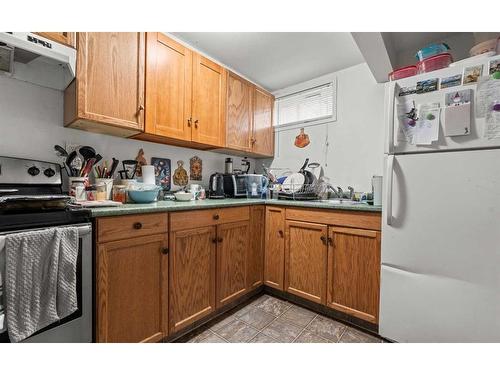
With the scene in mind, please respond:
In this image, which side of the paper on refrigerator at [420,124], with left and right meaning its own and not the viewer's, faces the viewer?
front

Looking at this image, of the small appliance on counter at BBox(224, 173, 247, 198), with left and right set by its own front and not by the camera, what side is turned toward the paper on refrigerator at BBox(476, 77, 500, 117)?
front

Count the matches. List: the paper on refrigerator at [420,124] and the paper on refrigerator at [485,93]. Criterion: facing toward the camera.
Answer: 2

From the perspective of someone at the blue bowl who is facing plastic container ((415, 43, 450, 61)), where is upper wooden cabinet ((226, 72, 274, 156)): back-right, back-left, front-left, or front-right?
front-left

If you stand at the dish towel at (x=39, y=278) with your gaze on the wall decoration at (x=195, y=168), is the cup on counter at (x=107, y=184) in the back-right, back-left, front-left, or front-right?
front-left

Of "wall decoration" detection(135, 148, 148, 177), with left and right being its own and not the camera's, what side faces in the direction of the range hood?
right

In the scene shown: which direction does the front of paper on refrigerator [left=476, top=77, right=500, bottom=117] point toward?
toward the camera

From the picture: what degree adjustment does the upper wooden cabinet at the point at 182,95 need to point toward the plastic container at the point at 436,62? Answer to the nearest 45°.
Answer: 0° — it already faces it

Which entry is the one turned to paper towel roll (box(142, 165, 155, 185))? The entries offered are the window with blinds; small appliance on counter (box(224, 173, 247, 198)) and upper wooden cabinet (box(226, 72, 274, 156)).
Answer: the window with blinds

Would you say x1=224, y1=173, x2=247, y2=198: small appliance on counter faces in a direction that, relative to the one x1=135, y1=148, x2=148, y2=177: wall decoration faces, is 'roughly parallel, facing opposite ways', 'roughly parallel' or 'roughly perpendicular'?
roughly parallel

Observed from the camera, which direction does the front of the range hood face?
facing the viewer and to the right of the viewer

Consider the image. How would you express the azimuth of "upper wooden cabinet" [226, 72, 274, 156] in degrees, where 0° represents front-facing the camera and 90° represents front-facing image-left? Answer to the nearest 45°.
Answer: approximately 315°

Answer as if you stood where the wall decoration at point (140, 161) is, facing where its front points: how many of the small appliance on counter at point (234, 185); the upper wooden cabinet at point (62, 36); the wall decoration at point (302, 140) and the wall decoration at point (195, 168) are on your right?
1

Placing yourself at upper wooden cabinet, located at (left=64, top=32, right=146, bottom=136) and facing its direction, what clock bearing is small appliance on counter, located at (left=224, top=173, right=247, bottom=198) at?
The small appliance on counter is roughly at 10 o'clock from the upper wooden cabinet.

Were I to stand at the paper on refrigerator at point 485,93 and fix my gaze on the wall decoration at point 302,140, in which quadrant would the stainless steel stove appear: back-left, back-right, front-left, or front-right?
front-left
